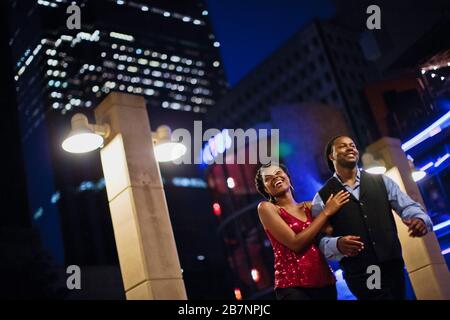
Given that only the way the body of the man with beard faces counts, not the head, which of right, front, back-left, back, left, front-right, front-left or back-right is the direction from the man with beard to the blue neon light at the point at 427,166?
back

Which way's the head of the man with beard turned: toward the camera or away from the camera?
toward the camera

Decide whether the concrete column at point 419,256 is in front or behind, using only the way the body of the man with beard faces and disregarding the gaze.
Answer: behind

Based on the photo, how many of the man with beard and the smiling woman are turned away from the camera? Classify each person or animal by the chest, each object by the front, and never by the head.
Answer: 0

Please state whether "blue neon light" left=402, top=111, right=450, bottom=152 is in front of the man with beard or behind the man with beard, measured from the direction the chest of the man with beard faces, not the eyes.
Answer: behind

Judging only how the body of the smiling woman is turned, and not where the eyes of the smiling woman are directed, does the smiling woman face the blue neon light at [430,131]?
no

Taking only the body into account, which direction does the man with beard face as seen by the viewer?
toward the camera

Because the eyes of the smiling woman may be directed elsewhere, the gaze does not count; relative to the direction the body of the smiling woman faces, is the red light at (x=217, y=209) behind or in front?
behind

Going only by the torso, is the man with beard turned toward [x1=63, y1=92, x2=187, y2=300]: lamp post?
no

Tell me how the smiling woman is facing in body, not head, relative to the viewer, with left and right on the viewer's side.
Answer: facing the viewer and to the right of the viewer
